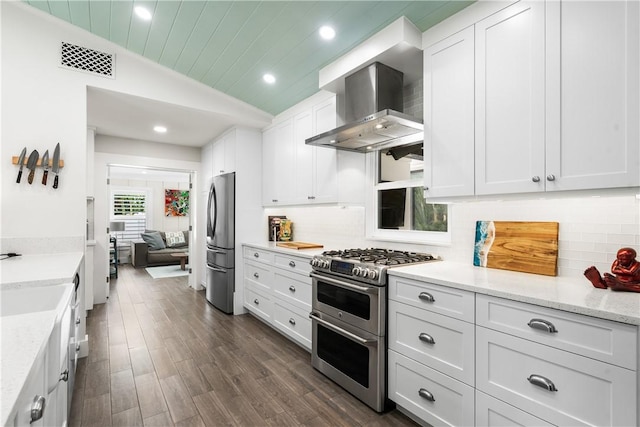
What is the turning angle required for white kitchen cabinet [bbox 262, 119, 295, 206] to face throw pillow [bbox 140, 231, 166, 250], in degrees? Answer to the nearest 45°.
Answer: approximately 90° to its right

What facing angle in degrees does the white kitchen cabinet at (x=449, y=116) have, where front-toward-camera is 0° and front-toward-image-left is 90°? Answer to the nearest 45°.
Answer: approximately 45°

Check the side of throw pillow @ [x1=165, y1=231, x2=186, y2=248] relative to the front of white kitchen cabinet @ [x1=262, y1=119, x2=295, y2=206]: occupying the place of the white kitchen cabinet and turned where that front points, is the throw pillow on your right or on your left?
on your right

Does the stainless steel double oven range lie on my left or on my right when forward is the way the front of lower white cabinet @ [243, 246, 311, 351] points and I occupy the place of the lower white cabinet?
on my left

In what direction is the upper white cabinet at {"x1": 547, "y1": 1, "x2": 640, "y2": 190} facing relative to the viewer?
toward the camera

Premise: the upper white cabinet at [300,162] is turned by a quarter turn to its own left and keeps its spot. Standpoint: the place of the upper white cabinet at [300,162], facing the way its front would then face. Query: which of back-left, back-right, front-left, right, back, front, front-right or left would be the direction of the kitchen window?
front

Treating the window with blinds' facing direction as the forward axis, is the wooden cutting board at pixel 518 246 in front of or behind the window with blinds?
in front

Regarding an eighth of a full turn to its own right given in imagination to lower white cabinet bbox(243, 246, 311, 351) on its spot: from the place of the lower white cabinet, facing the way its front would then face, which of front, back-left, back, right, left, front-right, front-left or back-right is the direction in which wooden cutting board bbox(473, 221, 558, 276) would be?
back-left

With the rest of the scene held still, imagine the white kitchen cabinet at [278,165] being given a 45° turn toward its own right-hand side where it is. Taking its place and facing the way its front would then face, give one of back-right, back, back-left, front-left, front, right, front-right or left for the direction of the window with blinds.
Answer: front-right

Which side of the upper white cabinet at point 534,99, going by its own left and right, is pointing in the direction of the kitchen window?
right

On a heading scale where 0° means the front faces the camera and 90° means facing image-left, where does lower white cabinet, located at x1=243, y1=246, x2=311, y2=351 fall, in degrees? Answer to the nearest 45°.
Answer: approximately 45°

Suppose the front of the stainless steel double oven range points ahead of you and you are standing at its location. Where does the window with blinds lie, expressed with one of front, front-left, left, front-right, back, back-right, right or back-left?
right

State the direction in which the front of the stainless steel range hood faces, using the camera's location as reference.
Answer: facing the viewer and to the left of the viewer

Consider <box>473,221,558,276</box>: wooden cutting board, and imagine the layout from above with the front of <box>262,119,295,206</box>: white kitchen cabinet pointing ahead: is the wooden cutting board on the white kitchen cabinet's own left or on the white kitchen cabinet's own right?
on the white kitchen cabinet's own left

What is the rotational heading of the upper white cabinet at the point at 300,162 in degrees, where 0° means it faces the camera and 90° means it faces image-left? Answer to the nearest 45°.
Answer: approximately 45°

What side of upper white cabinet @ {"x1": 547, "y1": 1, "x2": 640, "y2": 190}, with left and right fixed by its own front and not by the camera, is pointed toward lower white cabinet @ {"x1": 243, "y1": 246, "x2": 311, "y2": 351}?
right
